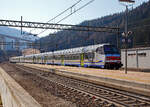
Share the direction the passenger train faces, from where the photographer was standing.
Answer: facing the viewer and to the right of the viewer

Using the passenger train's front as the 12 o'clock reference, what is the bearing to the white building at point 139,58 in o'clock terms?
The white building is roughly at 10 o'clock from the passenger train.

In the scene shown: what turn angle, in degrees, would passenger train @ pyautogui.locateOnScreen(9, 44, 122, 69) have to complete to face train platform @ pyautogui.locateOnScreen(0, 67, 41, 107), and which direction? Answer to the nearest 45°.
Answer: approximately 45° to its right

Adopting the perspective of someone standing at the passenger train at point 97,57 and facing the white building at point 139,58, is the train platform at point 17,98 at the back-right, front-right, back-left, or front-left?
back-right
